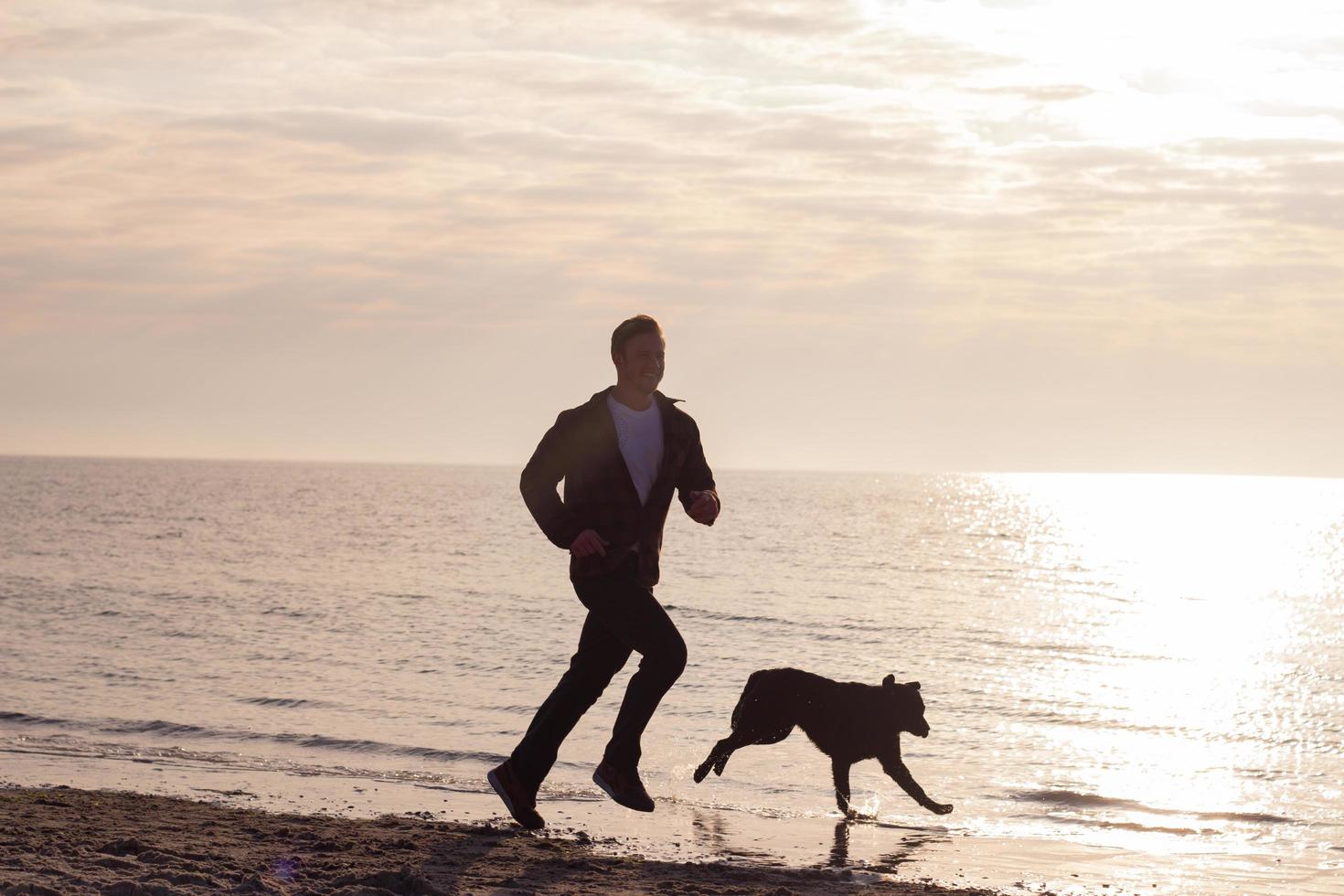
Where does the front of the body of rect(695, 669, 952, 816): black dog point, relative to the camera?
to the viewer's right

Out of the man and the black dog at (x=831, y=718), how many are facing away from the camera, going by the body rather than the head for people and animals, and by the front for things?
0

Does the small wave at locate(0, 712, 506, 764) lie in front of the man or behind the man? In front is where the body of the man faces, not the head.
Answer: behind

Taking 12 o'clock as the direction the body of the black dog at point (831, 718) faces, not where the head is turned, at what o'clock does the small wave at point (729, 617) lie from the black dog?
The small wave is roughly at 9 o'clock from the black dog.

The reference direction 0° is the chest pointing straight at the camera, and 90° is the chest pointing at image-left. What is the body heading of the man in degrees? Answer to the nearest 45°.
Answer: approximately 315°

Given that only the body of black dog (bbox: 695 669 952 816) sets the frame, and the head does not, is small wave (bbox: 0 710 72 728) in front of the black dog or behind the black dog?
behind

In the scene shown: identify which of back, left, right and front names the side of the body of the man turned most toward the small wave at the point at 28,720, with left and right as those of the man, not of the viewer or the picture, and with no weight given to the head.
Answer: back

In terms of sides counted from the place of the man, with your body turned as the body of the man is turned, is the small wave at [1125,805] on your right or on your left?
on your left
